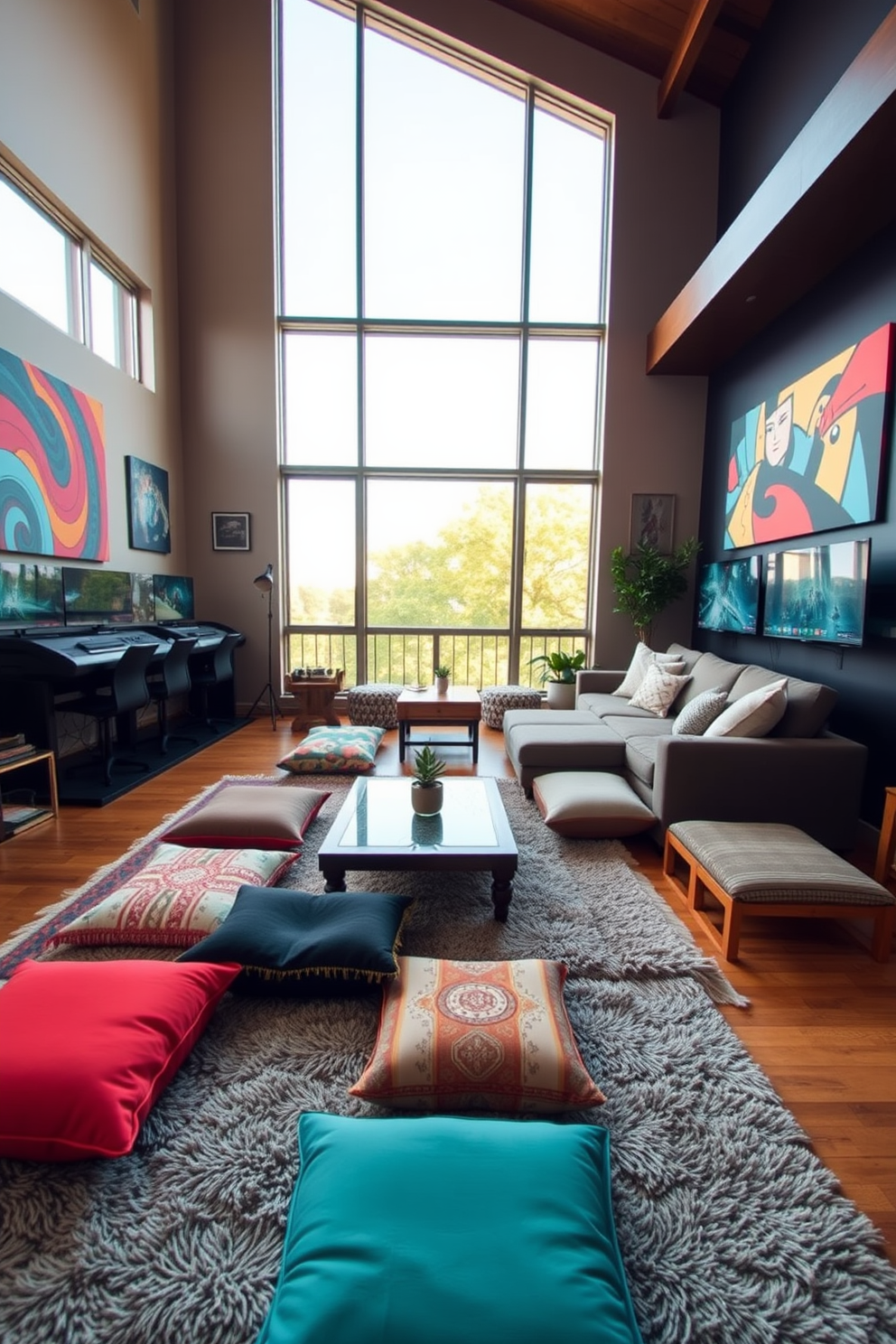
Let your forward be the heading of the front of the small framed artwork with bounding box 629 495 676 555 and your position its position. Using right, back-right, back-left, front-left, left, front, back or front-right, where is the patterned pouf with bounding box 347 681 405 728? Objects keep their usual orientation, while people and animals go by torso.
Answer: front-right

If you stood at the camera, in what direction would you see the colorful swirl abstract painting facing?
facing the viewer and to the right of the viewer

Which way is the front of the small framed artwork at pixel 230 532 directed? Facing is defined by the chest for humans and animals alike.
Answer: toward the camera

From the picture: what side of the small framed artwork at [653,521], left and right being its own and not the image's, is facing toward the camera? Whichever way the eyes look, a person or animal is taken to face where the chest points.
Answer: front

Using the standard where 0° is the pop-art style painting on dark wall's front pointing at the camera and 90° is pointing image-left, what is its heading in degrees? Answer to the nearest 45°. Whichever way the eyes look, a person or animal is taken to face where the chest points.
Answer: approximately 45°

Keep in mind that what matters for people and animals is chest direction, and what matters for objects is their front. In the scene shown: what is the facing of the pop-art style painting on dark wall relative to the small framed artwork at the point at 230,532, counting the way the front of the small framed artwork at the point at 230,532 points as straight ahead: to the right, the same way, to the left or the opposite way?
to the right

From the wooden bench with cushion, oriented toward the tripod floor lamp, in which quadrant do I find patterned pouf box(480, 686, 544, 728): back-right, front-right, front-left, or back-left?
front-right

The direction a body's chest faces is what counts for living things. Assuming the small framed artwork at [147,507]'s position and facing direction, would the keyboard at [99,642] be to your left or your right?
on your right

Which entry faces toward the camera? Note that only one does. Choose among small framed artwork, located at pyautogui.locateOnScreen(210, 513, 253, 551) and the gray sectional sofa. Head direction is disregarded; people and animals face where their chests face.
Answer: the small framed artwork

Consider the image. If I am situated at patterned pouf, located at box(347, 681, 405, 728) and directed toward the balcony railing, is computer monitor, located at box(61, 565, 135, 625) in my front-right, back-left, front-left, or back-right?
back-left

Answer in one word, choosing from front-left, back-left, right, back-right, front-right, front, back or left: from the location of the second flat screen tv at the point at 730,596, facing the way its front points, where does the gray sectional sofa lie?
front-left

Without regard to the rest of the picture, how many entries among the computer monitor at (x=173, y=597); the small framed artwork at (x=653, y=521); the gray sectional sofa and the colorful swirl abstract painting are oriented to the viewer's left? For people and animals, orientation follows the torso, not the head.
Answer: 1

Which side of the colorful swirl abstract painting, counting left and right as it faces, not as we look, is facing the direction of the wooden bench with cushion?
front

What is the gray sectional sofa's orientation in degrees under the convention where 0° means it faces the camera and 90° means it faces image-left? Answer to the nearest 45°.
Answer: approximately 90°

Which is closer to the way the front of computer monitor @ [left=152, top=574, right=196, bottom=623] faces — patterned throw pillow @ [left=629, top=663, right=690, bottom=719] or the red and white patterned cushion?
the patterned throw pillow

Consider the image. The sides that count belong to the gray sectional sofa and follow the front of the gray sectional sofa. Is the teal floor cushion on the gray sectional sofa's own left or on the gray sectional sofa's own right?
on the gray sectional sofa's own left

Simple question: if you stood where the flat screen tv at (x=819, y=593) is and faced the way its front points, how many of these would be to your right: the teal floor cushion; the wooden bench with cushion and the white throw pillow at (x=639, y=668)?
1

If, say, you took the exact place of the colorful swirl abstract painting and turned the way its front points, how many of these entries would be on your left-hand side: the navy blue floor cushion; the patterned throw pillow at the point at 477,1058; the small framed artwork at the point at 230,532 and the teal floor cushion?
1

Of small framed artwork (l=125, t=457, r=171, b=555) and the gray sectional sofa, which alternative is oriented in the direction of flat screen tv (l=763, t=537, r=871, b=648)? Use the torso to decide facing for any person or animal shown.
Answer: the small framed artwork

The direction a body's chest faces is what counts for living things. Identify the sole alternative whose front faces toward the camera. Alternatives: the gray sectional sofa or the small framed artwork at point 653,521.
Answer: the small framed artwork

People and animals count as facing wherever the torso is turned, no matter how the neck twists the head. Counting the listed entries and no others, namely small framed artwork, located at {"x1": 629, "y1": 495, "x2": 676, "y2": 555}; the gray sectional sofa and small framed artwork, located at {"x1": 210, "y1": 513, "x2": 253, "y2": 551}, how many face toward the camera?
2

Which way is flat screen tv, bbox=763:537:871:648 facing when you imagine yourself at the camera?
facing the viewer and to the left of the viewer
